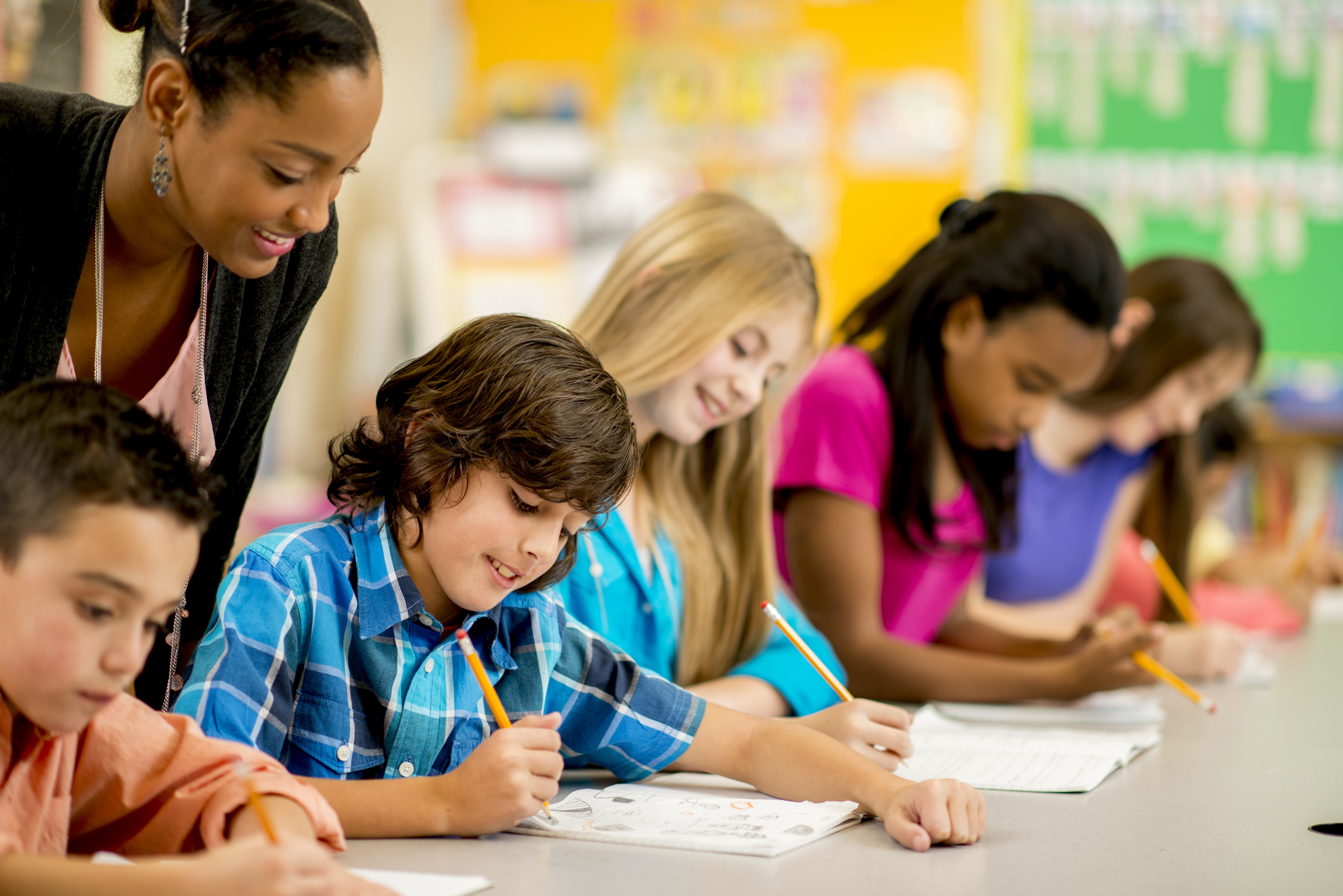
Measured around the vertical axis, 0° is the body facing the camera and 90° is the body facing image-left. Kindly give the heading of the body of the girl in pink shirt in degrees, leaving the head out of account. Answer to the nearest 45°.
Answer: approximately 315°

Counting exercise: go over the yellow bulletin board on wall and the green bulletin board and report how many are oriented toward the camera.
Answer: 2

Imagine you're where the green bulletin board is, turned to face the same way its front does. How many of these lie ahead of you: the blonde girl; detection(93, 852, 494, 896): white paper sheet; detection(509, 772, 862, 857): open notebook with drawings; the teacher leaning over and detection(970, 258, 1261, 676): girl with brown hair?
5

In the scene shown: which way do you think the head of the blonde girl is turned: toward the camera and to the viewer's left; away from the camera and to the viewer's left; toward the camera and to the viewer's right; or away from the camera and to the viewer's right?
toward the camera and to the viewer's right

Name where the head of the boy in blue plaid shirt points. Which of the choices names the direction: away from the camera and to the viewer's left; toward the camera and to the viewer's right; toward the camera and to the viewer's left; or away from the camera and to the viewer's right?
toward the camera and to the viewer's right

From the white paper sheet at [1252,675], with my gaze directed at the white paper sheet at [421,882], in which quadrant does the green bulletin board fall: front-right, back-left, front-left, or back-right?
back-right

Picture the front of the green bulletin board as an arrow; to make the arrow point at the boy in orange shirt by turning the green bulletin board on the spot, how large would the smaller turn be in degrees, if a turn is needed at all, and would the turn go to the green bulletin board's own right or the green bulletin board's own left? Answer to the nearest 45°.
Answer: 0° — it already faces them

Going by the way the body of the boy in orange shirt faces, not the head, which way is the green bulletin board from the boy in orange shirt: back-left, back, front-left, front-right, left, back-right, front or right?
left

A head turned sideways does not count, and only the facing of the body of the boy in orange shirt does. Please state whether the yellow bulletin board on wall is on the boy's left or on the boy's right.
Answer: on the boy's left
